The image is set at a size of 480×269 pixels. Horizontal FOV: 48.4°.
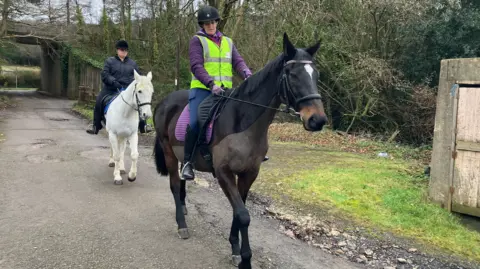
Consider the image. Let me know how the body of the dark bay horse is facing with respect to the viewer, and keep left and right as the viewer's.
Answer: facing the viewer and to the right of the viewer

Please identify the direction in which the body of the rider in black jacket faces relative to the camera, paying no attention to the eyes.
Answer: toward the camera

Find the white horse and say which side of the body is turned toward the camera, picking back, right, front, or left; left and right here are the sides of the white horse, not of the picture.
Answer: front

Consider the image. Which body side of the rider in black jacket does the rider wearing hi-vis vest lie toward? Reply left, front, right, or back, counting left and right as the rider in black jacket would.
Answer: front

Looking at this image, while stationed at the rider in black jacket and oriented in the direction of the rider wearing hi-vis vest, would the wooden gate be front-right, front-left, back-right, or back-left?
front-left

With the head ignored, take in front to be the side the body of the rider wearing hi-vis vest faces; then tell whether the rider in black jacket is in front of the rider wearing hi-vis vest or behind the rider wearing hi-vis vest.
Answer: behind

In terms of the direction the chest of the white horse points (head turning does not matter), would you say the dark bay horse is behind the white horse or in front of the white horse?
in front

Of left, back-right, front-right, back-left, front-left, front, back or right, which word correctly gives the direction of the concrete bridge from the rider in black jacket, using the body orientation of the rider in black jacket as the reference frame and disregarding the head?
back
